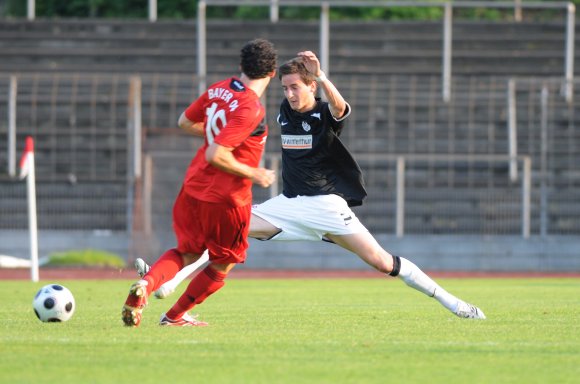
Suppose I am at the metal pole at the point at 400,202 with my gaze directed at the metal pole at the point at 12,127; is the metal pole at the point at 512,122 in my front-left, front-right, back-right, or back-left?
back-right

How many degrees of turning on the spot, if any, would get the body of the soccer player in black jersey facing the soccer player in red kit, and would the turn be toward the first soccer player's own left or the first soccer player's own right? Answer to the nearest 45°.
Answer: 0° — they already face them

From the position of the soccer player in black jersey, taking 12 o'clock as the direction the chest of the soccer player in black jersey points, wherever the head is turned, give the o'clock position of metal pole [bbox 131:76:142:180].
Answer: The metal pole is roughly at 4 o'clock from the soccer player in black jersey.

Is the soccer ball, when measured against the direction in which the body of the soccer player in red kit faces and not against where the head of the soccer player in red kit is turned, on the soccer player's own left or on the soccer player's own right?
on the soccer player's own left

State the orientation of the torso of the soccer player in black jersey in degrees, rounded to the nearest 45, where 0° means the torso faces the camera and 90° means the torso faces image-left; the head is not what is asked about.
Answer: approximately 45°

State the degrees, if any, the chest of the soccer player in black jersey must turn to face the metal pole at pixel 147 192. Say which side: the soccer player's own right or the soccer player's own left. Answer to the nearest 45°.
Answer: approximately 135° to the soccer player's own right

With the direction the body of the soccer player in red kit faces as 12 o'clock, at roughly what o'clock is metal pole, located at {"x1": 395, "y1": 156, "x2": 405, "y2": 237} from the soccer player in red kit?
The metal pole is roughly at 11 o'clock from the soccer player in red kit.

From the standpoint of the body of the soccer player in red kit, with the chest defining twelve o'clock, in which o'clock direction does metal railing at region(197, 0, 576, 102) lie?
The metal railing is roughly at 11 o'clock from the soccer player in red kit.

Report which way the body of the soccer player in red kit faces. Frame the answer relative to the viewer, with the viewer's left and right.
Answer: facing away from the viewer and to the right of the viewer

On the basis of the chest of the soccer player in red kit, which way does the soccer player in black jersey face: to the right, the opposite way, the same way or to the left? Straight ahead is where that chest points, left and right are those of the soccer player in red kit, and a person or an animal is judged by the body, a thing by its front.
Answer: the opposite way

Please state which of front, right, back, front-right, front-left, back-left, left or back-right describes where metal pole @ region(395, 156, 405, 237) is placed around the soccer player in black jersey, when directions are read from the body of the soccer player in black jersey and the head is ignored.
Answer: back-right

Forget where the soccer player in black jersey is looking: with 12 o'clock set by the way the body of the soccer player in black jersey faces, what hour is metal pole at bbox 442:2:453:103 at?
The metal pole is roughly at 5 o'clock from the soccer player in black jersey.
